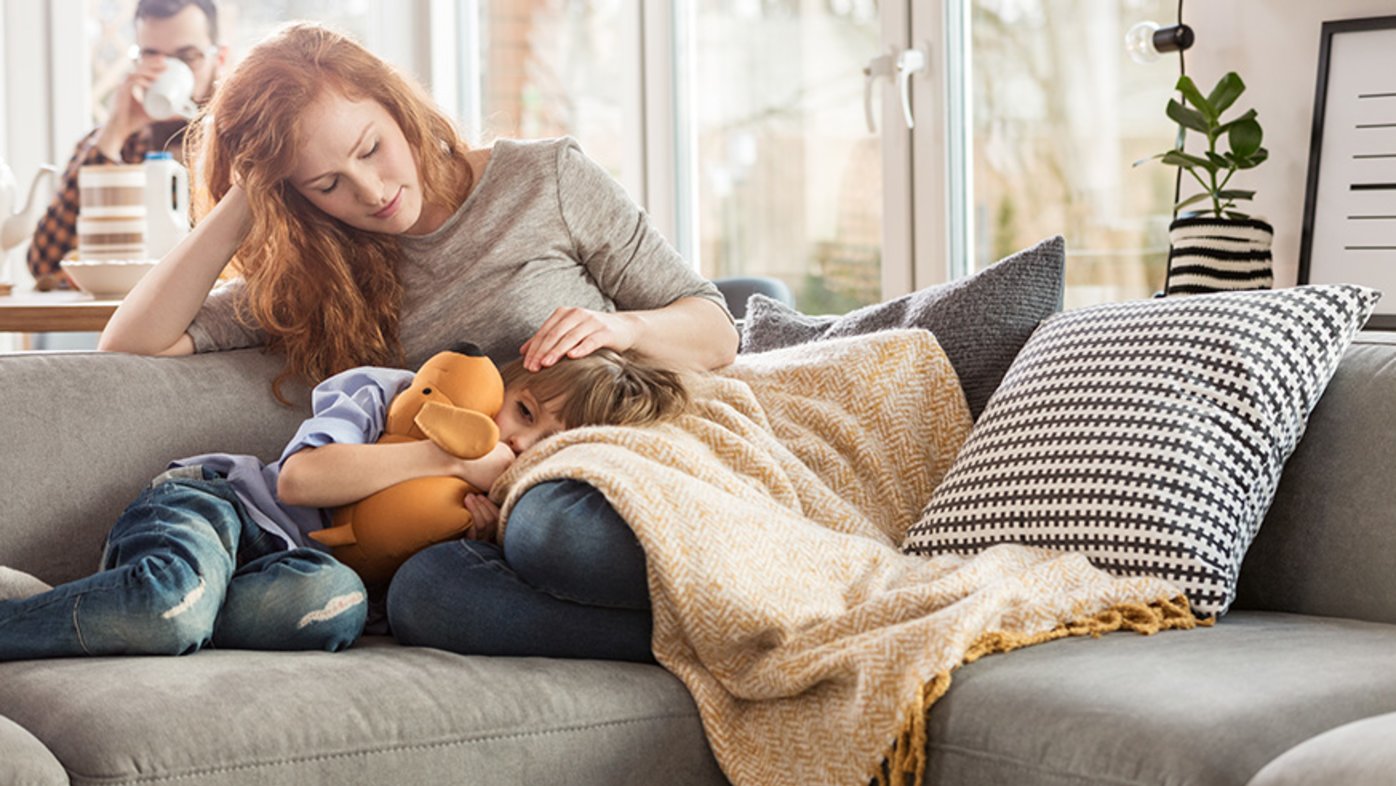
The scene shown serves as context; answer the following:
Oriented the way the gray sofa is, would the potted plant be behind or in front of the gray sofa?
behind

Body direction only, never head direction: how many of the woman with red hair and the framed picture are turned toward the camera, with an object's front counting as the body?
2

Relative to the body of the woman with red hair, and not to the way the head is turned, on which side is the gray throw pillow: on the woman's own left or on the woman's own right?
on the woman's own left

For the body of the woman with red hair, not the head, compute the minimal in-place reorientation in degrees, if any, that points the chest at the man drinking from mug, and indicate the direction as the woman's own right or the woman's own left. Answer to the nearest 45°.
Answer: approximately 180°

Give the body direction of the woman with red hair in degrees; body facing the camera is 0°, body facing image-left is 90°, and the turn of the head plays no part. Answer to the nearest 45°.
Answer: approximately 0°

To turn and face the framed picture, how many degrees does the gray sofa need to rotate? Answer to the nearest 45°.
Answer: approximately 135° to its left
